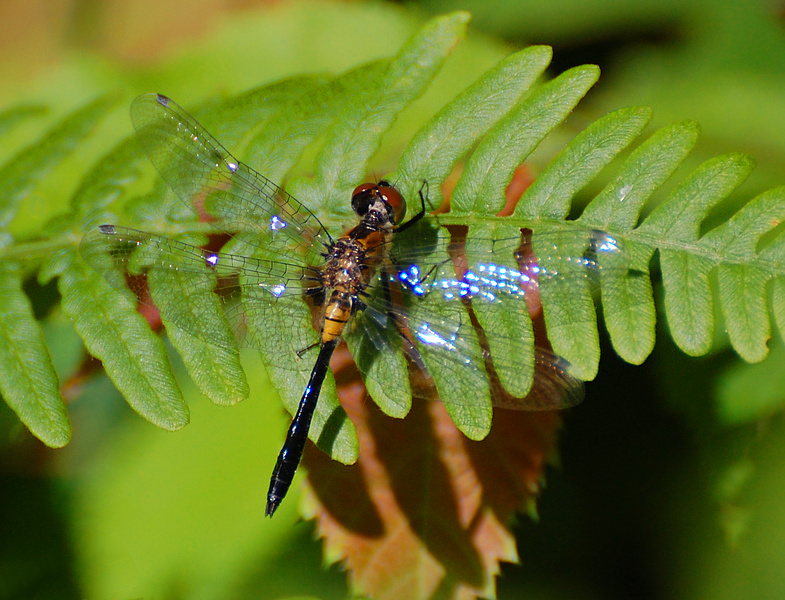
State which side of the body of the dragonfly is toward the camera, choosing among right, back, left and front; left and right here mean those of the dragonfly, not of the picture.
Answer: back

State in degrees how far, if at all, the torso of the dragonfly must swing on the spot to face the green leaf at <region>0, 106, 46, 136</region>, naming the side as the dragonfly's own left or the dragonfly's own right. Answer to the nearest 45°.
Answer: approximately 90° to the dragonfly's own left

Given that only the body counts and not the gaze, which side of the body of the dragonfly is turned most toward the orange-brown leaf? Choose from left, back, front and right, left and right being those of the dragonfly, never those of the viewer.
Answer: right
